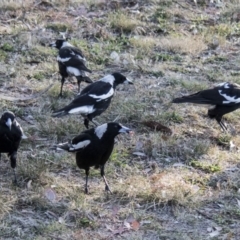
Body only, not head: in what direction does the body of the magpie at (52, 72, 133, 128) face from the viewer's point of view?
to the viewer's right

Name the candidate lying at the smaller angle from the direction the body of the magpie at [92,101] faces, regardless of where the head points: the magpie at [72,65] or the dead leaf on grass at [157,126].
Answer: the dead leaf on grass

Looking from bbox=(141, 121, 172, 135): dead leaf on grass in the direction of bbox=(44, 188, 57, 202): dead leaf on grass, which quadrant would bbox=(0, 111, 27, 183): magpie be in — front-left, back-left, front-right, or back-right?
front-right

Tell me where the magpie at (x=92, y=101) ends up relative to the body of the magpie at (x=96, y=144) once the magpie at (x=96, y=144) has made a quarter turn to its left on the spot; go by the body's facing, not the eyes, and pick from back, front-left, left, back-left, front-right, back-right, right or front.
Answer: front-left

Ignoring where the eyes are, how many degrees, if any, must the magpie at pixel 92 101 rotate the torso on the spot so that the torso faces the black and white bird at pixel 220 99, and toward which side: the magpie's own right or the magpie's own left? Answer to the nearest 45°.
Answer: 0° — it already faces it

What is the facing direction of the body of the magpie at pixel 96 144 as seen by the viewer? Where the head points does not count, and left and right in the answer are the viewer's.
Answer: facing the viewer and to the right of the viewer
